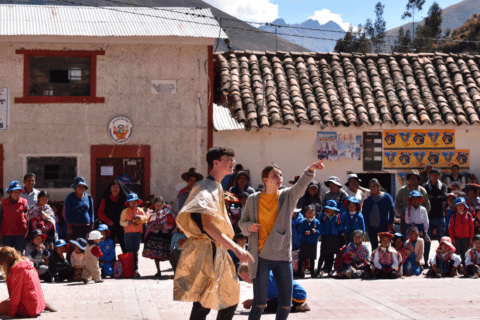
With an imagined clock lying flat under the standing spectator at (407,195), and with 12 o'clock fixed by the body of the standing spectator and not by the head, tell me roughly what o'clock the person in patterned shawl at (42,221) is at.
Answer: The person in patterned shawl is roughly at 2 o'clock from the standing spectator.

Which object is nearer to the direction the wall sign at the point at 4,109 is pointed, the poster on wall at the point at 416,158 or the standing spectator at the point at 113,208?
the standing spectator

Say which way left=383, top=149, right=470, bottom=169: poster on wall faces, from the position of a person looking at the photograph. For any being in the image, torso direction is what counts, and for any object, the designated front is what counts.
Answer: facing the viewer

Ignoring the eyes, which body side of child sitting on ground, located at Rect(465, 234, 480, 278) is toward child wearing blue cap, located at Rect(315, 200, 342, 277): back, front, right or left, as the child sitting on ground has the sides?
right

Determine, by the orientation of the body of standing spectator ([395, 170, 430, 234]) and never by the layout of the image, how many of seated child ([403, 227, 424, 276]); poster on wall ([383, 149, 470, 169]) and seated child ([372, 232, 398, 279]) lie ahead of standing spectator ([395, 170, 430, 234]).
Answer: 2

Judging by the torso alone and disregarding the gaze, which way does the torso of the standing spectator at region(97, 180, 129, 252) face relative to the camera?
toward the camera

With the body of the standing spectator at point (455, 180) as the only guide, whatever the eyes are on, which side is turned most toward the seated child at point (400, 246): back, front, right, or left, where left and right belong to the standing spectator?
front

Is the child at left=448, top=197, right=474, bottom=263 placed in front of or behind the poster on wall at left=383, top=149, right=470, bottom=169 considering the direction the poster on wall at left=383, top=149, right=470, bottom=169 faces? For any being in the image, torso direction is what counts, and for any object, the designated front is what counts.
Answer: in front

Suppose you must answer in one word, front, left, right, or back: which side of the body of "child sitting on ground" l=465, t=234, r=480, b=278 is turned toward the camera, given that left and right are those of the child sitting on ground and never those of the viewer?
front

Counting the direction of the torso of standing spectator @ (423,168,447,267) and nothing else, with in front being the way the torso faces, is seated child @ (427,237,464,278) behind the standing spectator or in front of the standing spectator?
in front

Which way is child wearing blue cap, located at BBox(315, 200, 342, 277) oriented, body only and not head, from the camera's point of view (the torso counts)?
toward the camera
